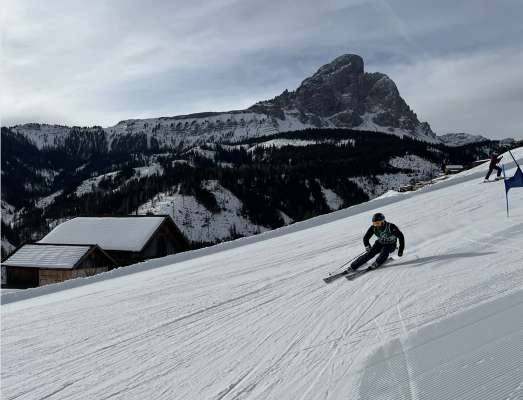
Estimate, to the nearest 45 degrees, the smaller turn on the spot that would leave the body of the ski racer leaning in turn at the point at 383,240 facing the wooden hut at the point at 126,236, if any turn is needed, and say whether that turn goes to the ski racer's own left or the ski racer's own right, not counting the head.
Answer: approximately 90° to the ski racer's own right

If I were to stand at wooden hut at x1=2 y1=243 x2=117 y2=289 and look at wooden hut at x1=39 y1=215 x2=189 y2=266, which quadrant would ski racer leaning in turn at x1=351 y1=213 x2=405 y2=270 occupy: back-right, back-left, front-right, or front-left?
back-right

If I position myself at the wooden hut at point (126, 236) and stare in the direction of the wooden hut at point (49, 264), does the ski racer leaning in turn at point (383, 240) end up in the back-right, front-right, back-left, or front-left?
front-left

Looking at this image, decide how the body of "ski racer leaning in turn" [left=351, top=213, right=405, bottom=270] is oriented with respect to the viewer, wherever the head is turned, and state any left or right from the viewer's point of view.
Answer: facing the viewer and to the left of the viewer

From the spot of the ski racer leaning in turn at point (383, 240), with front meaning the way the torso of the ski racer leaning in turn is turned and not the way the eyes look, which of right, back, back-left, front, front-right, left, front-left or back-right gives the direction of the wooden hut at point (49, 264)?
right
